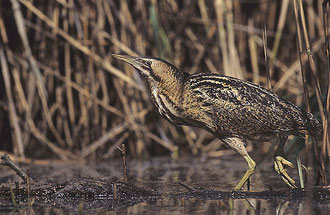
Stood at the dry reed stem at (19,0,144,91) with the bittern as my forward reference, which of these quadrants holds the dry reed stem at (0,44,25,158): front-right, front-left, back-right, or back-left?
back-right

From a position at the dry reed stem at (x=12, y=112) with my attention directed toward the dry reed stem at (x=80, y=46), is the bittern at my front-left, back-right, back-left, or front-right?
front-right

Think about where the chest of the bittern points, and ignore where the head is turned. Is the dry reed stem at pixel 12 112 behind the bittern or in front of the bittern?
in front

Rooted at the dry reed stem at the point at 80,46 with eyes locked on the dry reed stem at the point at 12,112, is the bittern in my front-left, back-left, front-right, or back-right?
back-left

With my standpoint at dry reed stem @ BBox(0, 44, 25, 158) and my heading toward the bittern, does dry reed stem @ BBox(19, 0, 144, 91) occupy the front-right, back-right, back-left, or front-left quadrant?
front-left

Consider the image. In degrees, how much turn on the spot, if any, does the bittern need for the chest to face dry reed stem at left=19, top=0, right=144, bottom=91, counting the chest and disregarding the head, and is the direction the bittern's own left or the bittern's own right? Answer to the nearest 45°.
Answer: approximately 45° to the bittern's own right

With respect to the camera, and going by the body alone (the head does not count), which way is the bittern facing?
to the viewer's left
